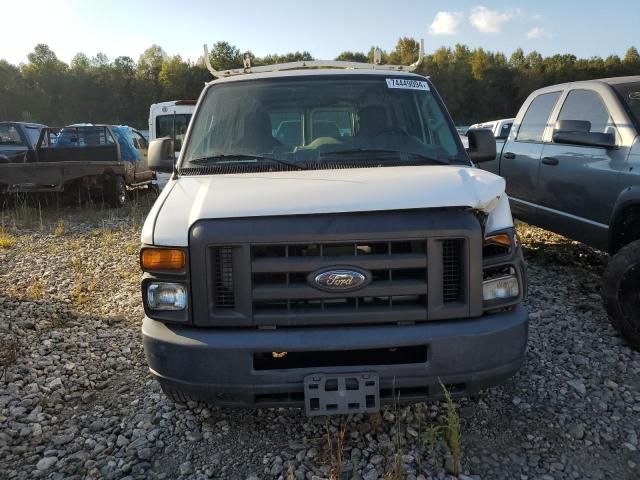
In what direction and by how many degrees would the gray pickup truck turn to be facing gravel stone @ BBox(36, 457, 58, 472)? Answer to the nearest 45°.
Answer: approximately 90° to its right

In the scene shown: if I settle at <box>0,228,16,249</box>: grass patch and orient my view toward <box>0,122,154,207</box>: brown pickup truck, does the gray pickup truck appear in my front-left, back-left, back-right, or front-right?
back-right

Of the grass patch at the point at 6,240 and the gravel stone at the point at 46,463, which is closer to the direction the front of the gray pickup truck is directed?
the gravel stone

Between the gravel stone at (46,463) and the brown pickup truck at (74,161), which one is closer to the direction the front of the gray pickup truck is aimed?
the gravel stone

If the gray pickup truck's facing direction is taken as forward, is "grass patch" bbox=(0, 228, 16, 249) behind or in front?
behind

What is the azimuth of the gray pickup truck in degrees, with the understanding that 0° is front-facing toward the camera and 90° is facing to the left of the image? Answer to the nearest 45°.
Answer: approximately 315°

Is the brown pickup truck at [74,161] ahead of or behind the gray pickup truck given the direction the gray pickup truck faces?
behind
